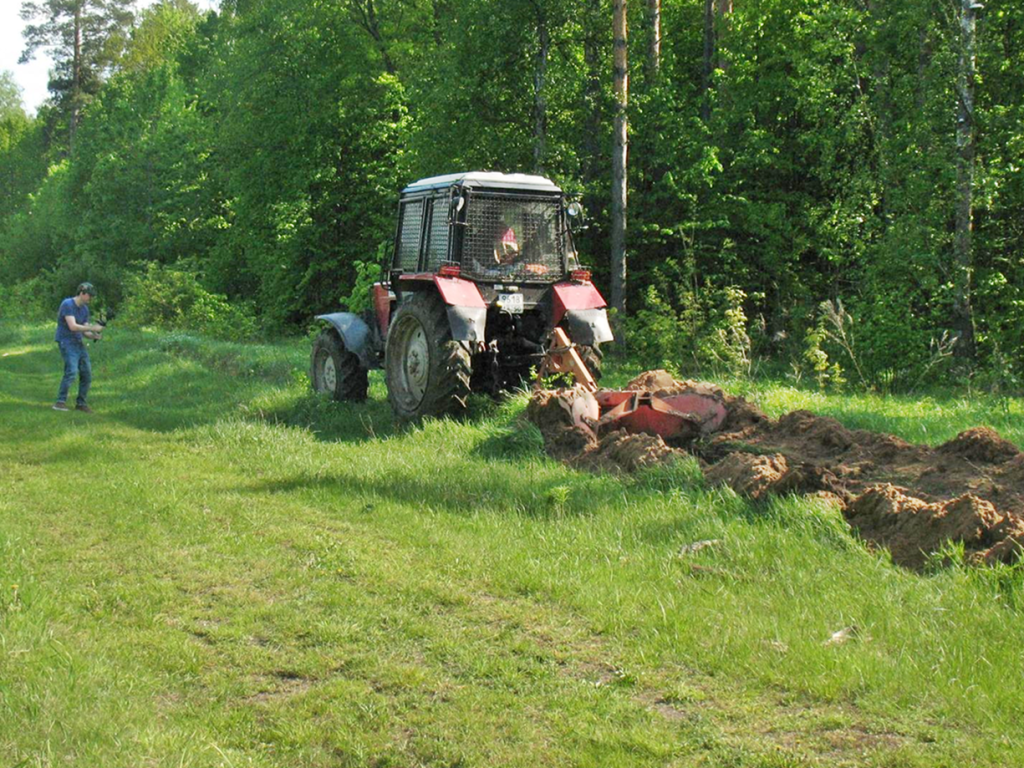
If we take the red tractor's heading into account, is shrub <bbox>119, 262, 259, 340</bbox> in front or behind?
in front

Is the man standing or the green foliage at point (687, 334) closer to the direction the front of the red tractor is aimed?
the man standing

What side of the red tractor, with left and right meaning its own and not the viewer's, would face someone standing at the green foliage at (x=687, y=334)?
right

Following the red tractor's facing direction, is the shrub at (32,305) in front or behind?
in front

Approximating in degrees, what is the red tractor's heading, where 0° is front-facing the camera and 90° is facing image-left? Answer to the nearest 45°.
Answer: approximately 135°

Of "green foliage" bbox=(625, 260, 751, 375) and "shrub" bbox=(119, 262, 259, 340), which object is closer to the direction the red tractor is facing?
the shrub
